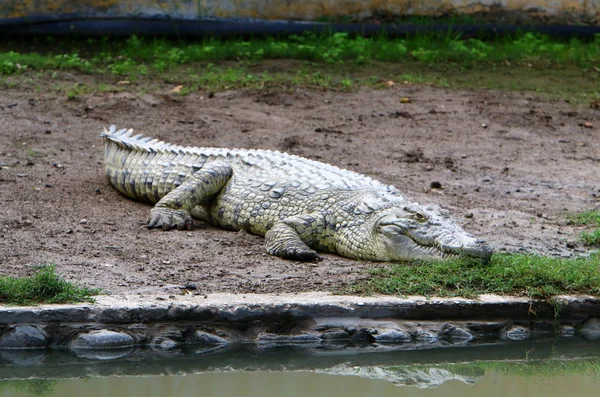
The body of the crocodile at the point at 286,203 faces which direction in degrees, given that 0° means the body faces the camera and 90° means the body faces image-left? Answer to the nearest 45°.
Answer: approximately 315°

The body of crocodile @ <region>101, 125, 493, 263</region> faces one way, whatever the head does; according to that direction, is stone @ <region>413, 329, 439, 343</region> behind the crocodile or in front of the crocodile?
in front

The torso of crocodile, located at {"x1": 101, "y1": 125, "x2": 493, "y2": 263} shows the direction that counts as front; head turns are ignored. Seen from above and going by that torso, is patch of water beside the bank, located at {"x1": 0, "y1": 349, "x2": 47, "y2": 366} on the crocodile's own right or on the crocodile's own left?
on the crocodile's own right

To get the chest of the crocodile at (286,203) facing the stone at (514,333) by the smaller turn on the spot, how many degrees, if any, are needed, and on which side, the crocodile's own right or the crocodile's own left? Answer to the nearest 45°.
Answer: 0° — it already faces it

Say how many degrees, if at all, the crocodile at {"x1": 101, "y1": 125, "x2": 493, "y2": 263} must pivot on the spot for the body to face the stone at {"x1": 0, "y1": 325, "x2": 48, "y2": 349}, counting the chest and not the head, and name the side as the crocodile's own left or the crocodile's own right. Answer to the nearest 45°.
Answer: approximately 90° to the crocodile's own right

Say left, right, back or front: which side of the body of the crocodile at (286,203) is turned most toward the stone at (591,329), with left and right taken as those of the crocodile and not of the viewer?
front

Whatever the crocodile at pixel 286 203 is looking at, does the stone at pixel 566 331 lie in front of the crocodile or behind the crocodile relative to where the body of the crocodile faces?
in front

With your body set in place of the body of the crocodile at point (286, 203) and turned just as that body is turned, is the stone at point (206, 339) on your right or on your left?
on your right
